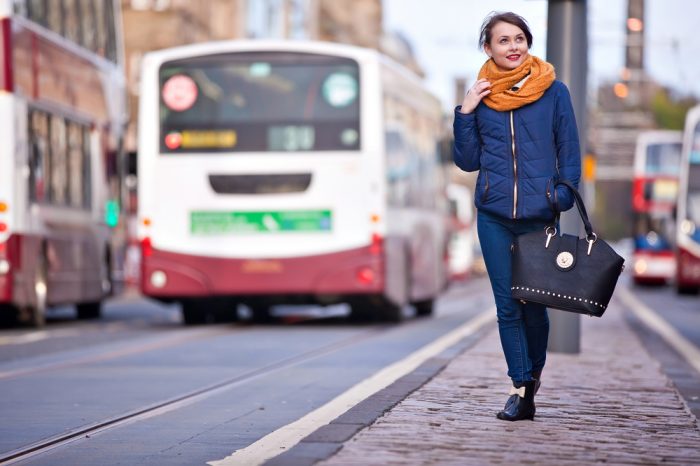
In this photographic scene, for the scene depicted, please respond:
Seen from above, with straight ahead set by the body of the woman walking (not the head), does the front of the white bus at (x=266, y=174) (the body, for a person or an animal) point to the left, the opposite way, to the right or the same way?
the opposite way

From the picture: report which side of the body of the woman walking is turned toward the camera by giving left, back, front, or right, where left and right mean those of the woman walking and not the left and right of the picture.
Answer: front

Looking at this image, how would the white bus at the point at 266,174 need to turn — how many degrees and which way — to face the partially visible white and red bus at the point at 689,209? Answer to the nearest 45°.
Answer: approximately 45° to its right

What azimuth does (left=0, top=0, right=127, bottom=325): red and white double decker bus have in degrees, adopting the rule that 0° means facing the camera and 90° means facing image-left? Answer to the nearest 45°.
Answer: approximately 225°

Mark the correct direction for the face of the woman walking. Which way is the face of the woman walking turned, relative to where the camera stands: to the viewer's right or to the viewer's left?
to the viewer's right

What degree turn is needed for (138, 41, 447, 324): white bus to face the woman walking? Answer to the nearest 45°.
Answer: approximately 180°

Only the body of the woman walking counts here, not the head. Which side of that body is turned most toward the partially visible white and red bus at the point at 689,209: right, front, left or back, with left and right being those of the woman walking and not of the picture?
back

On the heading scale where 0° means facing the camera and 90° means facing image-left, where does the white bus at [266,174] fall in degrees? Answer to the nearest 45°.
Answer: approximately 180°

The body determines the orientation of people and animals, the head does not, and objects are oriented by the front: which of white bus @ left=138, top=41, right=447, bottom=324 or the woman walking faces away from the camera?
the white bus

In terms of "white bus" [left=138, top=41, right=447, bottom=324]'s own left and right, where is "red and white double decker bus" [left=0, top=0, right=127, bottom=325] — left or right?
on its left
